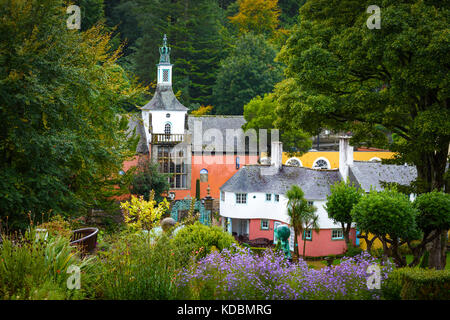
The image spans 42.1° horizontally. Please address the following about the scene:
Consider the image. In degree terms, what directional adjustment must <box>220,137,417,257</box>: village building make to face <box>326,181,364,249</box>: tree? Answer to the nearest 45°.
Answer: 0° — it already faces it

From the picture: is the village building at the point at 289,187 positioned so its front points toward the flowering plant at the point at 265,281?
yes

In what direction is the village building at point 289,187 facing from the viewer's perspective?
toward the camera

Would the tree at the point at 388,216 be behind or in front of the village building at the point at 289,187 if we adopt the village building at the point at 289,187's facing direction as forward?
in front

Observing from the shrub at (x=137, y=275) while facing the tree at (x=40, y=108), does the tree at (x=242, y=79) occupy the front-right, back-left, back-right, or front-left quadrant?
front-right

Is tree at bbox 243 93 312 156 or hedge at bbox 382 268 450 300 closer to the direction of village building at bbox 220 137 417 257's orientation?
the hedge

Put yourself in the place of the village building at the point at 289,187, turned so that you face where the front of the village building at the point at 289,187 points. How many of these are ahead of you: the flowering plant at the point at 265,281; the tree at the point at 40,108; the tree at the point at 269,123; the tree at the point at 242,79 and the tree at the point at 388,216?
3

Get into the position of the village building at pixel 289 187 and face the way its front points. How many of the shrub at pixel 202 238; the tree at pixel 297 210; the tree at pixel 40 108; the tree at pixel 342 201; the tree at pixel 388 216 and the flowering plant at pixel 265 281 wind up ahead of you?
6

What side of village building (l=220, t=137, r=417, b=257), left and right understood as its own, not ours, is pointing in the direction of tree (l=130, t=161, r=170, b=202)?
right

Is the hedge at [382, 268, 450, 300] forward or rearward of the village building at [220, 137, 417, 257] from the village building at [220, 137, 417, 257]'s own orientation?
forward

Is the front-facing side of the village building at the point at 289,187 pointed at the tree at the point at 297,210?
yes

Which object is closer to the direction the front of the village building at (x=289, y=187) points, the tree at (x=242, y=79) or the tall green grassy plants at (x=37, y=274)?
the tall green grassy plants

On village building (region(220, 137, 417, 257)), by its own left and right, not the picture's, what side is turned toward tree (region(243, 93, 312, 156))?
back

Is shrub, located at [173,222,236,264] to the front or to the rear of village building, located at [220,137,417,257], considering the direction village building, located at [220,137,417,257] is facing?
to the front

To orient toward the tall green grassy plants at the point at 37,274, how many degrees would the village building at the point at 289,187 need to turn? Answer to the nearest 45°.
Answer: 0° — it already faces it

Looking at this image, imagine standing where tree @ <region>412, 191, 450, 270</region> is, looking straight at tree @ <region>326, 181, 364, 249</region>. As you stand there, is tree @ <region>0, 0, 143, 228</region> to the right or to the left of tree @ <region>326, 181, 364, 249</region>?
left

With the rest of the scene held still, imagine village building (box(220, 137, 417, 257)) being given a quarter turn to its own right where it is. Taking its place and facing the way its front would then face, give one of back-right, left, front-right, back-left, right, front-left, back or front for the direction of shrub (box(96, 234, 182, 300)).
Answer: left
